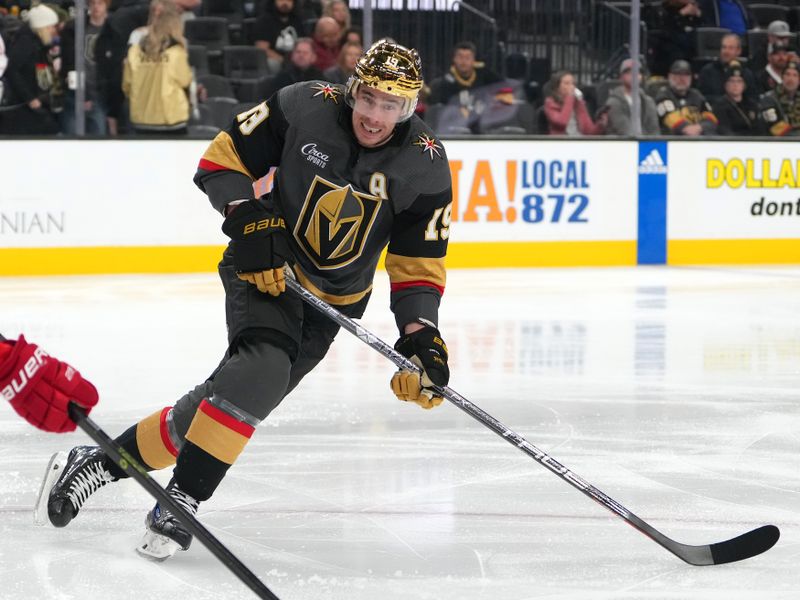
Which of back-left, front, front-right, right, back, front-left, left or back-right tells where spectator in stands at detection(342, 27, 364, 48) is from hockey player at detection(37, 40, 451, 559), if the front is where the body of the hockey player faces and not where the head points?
back

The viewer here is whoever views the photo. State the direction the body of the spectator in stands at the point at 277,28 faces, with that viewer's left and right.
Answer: facing the viewer

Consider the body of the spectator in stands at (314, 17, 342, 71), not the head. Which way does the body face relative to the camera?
toward the camera

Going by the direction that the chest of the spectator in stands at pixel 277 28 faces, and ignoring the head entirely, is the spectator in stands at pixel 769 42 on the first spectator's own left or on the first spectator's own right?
on the first spectator's own left

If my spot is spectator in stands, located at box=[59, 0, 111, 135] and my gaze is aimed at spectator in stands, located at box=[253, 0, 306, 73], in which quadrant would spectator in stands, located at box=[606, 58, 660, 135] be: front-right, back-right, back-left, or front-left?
front-right

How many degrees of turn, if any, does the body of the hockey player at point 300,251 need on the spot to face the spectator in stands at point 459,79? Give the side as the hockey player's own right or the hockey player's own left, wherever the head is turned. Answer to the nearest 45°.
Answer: approximately 180°

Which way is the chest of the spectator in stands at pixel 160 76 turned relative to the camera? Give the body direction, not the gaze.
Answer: away from the camera

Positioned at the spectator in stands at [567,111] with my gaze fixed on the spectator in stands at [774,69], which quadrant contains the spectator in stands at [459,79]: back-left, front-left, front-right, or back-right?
back-left

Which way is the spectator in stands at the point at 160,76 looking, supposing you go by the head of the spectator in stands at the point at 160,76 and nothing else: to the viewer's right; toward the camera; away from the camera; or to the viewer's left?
away from the camera

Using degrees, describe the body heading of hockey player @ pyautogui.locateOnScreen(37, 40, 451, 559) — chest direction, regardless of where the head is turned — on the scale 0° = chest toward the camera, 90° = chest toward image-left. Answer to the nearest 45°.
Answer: approximately 0°
